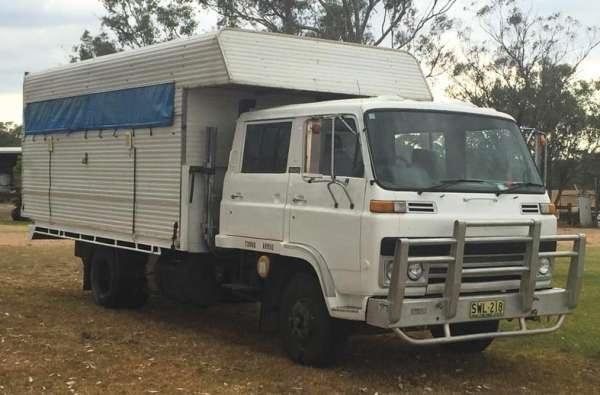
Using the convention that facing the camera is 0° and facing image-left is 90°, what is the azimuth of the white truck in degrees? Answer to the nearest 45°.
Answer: approximately 315°
